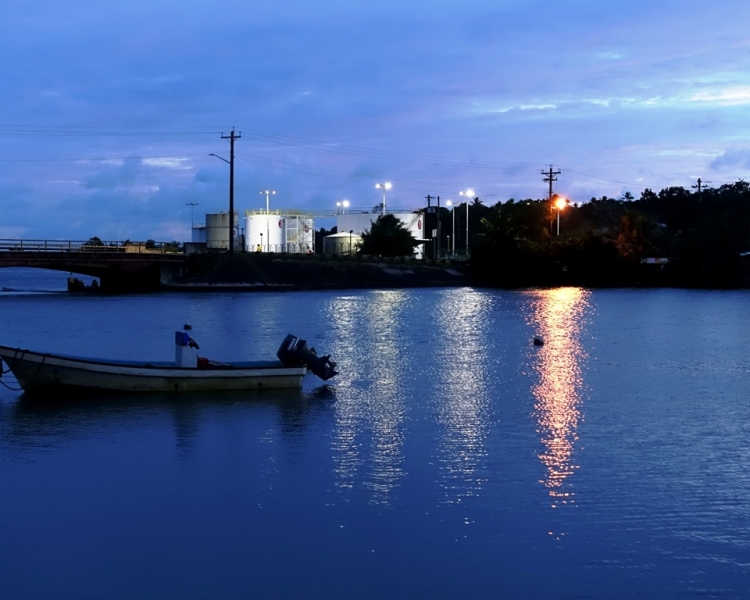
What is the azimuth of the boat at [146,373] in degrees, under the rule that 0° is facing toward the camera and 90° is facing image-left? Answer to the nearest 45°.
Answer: approximately 90°
